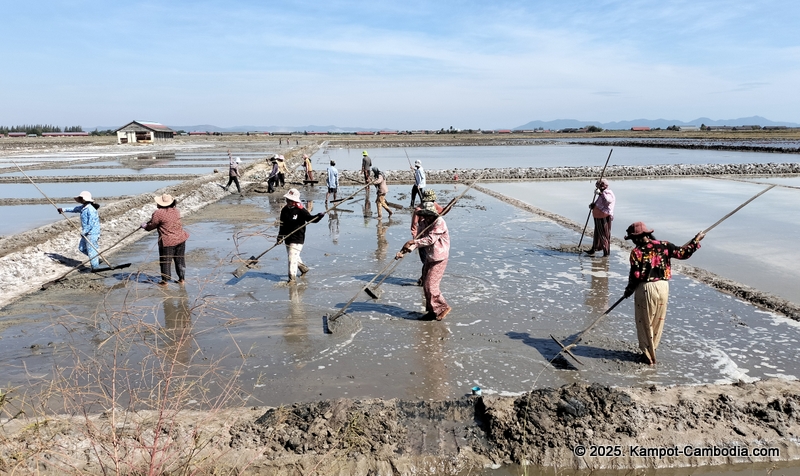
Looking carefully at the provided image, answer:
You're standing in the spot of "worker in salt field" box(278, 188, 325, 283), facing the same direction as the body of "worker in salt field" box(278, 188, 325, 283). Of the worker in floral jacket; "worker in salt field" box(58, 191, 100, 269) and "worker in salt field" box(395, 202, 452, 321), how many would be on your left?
2

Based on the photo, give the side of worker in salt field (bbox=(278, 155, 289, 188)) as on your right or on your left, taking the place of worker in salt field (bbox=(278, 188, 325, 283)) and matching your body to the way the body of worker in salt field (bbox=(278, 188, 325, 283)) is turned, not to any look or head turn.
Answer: on your right

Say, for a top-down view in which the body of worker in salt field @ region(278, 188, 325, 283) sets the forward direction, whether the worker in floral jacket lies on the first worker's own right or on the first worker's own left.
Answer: on the first worker's own left

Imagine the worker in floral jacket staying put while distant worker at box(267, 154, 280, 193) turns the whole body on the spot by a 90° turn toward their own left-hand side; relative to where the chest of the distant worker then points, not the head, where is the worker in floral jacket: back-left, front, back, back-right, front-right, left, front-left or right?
front

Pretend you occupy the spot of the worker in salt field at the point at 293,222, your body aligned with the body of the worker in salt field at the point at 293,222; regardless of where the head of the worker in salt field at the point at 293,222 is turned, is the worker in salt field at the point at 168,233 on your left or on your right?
on your right

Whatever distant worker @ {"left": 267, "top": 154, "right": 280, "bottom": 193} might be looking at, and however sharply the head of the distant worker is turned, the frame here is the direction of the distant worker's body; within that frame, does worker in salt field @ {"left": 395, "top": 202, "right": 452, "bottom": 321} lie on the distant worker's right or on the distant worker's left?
on the distant worker's left

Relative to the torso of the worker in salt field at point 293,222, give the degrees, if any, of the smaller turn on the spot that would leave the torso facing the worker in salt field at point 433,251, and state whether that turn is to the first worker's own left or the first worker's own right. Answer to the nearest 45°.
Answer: approximately 90° to the first worker's own left

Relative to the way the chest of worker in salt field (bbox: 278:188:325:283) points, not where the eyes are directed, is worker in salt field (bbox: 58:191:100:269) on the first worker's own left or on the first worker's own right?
on the first worker's own right

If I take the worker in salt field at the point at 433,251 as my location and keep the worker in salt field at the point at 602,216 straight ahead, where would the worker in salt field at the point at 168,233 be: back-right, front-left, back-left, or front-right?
back-left
